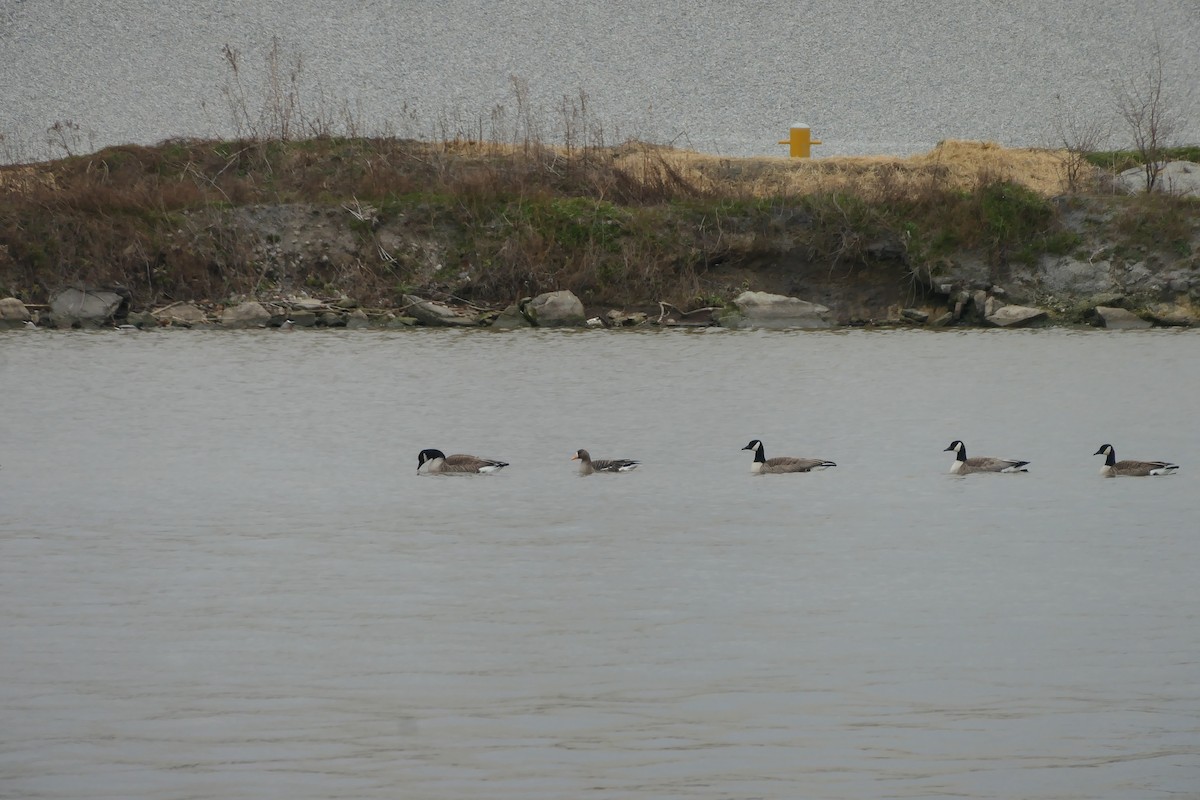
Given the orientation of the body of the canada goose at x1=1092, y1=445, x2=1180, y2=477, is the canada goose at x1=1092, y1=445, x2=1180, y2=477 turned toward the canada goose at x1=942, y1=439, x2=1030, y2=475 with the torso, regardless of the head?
yes

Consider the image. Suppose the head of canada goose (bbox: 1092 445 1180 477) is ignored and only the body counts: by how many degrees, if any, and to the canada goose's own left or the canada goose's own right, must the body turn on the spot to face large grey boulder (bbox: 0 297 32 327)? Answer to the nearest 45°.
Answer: approximately 45° to the canada goose's own right

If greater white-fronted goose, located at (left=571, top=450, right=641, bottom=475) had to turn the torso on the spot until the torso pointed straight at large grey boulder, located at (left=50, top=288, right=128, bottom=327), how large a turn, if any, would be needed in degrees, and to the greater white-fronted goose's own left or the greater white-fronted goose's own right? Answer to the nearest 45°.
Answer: approximately 45° to the greater white-fronted goose's own right

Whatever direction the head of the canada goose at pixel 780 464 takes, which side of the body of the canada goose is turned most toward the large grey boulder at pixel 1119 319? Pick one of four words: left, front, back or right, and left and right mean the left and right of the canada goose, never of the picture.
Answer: right

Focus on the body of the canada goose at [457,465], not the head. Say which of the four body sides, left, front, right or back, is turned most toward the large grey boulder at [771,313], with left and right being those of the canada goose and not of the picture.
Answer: right

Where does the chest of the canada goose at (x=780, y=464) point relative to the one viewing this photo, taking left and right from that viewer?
facing to the left of the viewer

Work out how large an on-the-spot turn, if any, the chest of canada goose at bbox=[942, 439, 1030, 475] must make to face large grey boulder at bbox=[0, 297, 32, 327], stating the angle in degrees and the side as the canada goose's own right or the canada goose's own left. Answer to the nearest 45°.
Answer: approximately 45° to the canada goose's own right

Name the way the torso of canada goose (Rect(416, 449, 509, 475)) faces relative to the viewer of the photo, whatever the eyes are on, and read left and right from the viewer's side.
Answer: facing to the left of the viewer

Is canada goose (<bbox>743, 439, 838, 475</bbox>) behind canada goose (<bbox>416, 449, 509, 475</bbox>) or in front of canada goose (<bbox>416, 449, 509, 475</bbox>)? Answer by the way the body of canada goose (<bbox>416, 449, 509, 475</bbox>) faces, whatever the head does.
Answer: behind

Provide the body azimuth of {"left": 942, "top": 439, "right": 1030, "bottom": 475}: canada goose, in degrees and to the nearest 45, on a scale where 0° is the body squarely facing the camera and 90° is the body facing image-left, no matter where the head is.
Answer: approximately 90°

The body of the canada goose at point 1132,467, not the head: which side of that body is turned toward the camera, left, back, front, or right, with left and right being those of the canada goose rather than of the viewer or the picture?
left

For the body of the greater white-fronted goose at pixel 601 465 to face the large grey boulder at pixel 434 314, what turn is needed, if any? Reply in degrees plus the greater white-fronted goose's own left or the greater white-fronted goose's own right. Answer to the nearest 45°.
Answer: approximately 90° to the greater white-fronted goose's own right

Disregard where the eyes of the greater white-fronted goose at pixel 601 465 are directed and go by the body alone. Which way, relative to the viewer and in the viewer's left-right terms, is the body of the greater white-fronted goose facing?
facing to the left of the viewer
